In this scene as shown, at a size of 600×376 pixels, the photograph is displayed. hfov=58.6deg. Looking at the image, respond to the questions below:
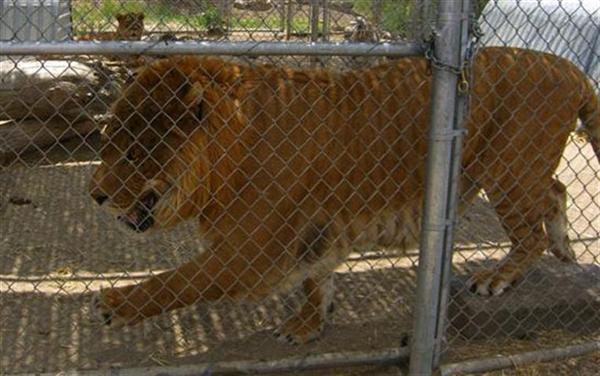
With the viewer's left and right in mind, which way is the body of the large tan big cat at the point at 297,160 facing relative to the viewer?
facing to the left of the viewer

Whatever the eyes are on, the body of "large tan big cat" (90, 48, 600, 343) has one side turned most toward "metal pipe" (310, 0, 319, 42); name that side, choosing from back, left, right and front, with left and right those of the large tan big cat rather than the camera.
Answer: right

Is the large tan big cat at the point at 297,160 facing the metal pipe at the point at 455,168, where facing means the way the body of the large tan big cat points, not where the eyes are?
no

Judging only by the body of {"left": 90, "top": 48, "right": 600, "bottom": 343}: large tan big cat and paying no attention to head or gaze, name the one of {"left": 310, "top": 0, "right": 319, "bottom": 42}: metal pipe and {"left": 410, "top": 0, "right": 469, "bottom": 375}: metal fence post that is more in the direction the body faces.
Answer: the metal pipe
